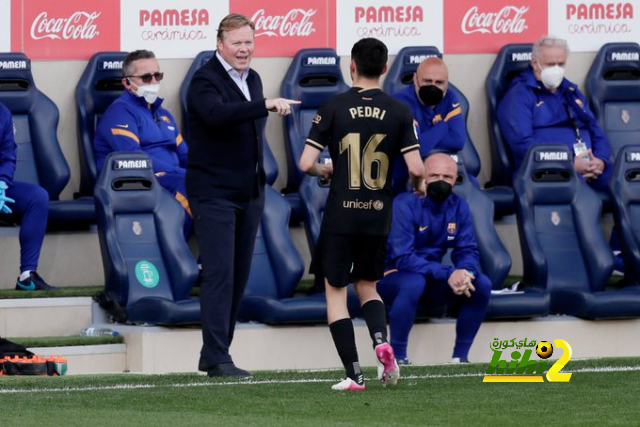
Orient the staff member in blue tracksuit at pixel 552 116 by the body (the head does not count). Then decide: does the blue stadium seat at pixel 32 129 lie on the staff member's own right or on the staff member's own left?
on the staff member's own right

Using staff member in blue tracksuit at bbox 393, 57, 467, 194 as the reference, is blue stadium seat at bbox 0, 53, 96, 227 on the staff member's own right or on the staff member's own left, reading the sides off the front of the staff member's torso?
on the staff member's own right

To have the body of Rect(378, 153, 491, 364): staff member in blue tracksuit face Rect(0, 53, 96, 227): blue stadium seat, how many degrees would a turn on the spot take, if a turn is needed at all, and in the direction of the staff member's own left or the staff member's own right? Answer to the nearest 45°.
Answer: approximately 90° to the staff member's own right

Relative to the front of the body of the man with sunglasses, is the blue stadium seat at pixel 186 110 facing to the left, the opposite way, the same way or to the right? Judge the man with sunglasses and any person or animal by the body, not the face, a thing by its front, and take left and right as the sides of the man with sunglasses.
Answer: the same way

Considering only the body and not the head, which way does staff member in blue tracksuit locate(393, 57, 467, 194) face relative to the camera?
toward the camera

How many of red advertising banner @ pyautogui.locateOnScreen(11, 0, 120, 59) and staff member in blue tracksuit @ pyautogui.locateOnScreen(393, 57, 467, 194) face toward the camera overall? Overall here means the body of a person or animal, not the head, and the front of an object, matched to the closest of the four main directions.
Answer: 2

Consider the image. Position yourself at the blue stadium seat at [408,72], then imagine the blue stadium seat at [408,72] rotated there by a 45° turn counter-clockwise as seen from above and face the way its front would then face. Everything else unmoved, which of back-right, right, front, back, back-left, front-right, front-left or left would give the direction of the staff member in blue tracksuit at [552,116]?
front

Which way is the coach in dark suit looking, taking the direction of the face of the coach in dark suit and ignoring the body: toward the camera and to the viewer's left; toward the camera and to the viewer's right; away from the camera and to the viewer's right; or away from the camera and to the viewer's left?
toward the camera and to the viewer's right

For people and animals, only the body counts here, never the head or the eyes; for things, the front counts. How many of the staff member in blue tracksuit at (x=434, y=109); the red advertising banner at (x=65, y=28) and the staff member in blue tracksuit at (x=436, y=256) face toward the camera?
3

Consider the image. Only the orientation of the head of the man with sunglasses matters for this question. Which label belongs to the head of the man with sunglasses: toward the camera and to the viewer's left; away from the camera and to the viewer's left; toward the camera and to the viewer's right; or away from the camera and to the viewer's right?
toward the camera and to the viewer's right

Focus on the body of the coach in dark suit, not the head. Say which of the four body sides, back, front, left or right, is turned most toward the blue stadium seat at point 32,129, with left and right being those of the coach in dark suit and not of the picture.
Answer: back

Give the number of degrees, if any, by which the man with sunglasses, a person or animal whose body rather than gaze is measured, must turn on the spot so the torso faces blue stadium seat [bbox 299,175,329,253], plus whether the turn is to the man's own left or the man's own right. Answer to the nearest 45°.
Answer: approximately 45° to the man's own left

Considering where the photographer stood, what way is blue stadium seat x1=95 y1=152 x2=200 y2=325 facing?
facing the viewer and to the right of the viewer

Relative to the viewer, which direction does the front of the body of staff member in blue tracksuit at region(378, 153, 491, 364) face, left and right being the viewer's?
facing the viewer

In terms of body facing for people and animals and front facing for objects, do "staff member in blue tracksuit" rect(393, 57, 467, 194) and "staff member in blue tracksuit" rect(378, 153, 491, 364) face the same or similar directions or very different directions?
same or similar directions
